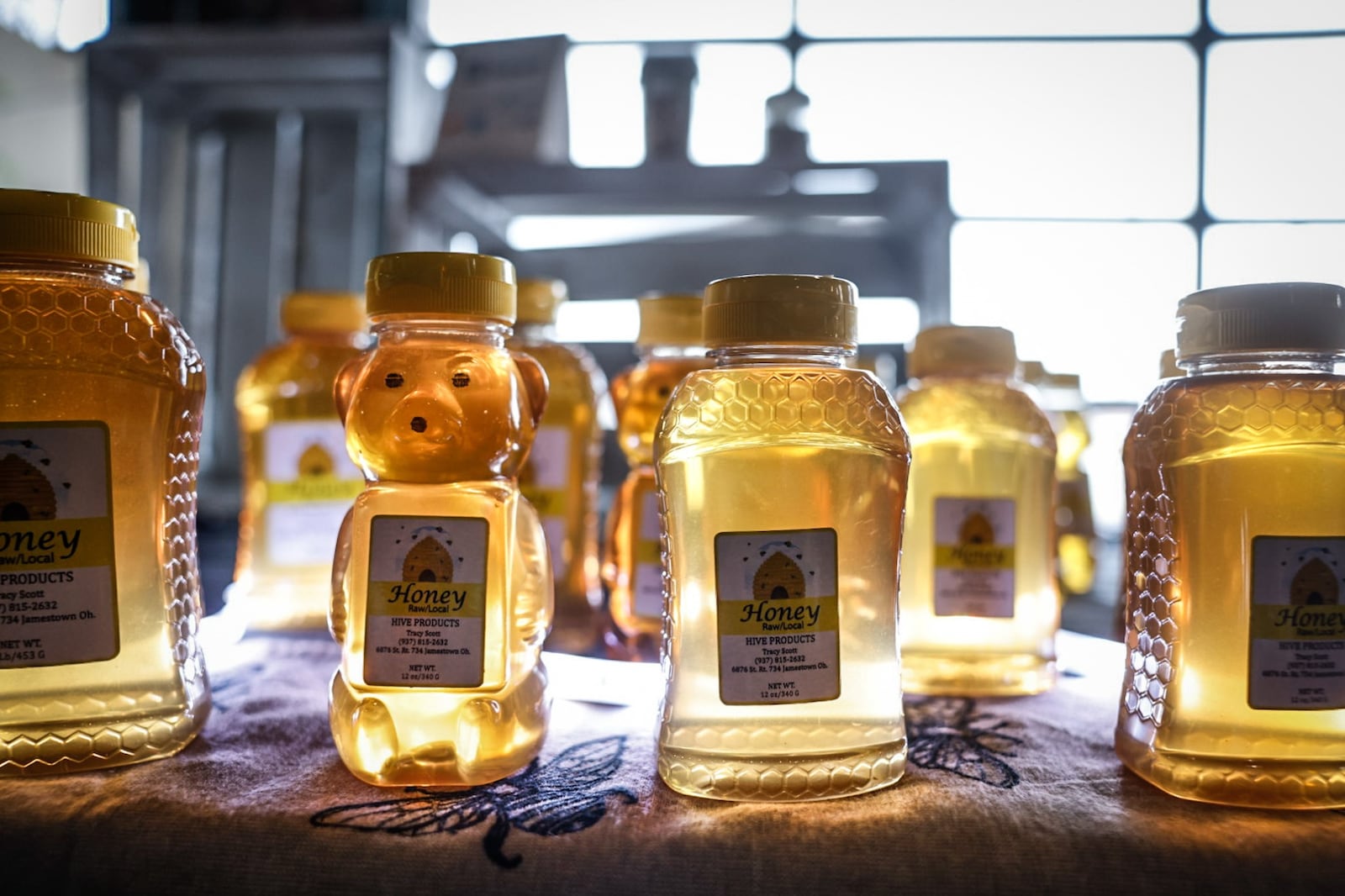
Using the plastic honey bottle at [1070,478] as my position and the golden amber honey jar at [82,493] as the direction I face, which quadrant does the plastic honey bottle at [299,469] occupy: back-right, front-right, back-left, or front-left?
front-right

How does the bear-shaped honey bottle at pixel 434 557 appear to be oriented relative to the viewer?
toward the camera

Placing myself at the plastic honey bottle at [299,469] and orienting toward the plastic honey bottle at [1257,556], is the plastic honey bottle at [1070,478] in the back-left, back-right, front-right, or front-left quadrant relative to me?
front-left
